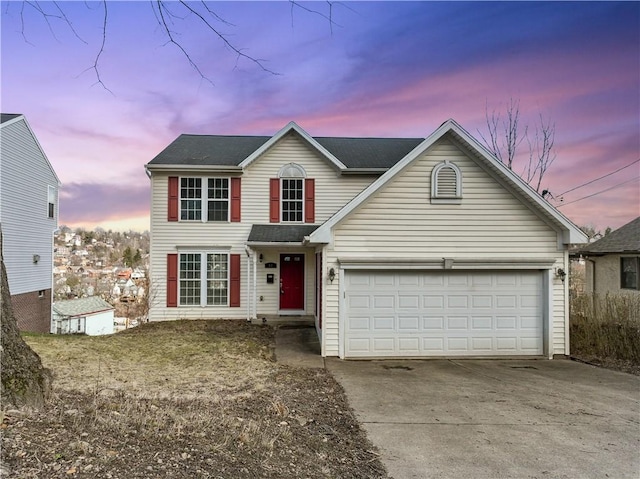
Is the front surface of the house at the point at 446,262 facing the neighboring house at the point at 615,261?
no

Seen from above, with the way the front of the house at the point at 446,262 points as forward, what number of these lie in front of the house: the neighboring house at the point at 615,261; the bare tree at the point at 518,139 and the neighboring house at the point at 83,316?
0

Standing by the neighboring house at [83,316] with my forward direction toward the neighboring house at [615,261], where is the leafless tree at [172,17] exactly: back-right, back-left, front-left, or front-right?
front-right

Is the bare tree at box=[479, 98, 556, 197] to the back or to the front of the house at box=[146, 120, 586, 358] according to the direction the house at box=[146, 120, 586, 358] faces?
to the back

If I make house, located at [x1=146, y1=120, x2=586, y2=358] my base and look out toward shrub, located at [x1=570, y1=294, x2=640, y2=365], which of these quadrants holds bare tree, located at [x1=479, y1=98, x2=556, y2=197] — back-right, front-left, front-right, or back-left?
front-left

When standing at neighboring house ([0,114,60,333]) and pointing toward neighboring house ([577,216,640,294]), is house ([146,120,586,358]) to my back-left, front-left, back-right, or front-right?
front-right

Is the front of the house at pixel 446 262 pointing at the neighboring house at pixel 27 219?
no

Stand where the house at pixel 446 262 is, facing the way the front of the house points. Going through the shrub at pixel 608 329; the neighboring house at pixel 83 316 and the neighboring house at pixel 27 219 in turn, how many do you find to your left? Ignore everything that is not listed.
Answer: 1

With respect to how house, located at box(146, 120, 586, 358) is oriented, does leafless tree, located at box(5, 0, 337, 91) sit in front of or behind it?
in front

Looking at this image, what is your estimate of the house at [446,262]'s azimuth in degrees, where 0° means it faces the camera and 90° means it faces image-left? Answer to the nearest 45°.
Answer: approximately 0°

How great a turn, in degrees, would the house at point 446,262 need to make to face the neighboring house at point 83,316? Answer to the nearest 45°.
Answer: approximately 135° to its right

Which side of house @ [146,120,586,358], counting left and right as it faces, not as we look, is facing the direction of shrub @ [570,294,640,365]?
left

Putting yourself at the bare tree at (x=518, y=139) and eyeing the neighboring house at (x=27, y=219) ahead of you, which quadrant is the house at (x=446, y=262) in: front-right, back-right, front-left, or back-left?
front-left
